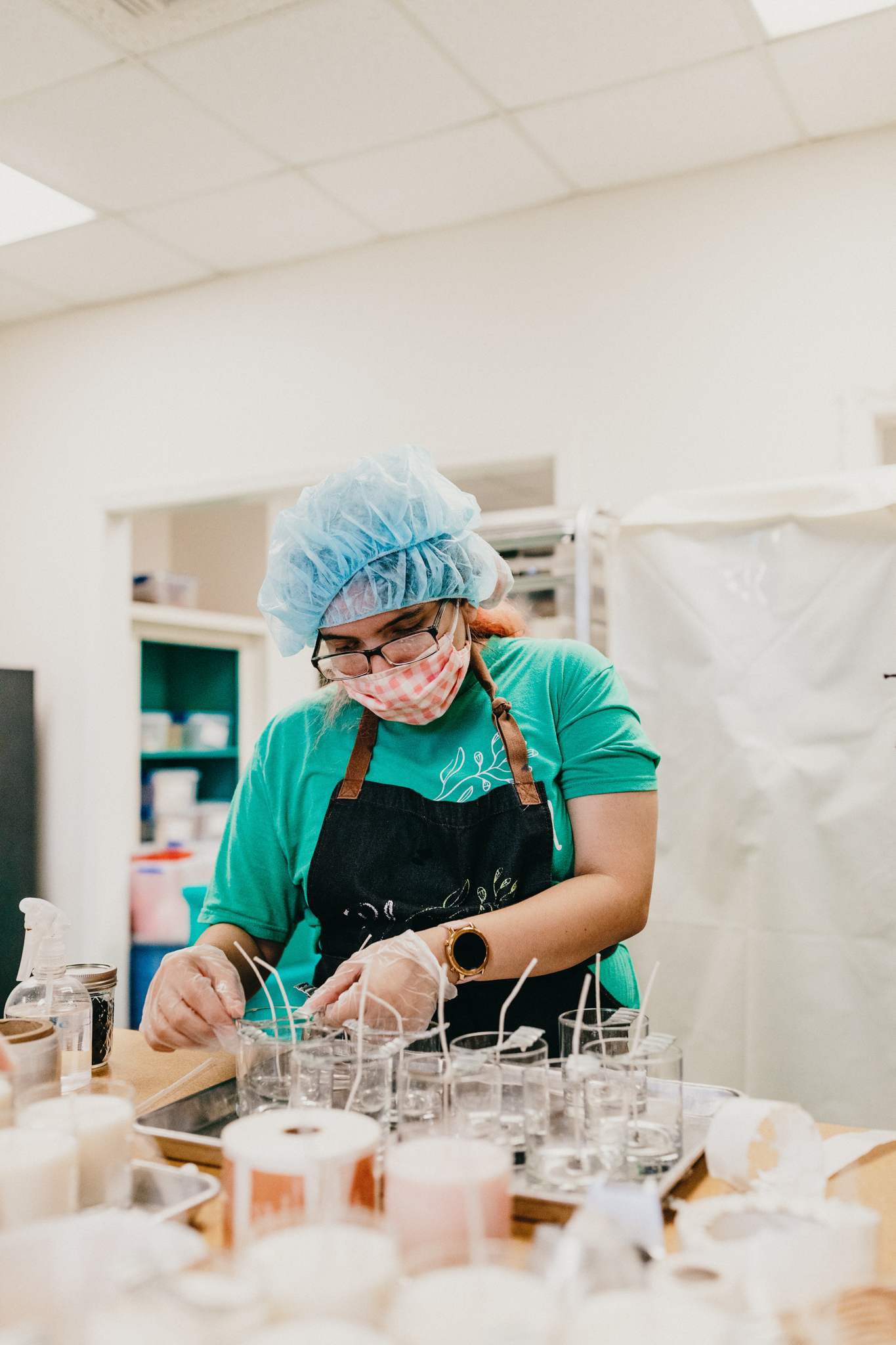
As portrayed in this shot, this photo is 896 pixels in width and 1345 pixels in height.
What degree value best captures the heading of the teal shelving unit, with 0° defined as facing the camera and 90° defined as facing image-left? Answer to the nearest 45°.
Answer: approximately 0°

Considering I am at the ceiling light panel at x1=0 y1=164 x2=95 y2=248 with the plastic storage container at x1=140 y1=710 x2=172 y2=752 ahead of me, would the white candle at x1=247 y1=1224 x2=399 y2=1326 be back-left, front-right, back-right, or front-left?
back-right

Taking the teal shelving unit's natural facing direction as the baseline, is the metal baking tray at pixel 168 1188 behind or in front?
in front

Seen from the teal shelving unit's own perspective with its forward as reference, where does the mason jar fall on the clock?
The mason jar is roughly at 12 o'clock from the teal shelving unit.

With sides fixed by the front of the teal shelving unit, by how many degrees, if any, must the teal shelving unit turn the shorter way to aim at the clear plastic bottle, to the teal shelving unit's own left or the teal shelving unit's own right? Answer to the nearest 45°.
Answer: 0° — it already faces it

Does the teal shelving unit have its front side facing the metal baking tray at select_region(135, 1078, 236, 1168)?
yes

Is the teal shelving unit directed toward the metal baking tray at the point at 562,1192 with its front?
yes

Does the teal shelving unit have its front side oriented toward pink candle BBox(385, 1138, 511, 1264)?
yes

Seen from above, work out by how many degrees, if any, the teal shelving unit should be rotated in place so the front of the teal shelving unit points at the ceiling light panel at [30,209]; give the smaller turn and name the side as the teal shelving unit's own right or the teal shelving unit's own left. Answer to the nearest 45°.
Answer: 0° — it already faces it

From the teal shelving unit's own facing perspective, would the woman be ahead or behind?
ahead

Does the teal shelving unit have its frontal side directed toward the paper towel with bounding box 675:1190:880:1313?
yes
